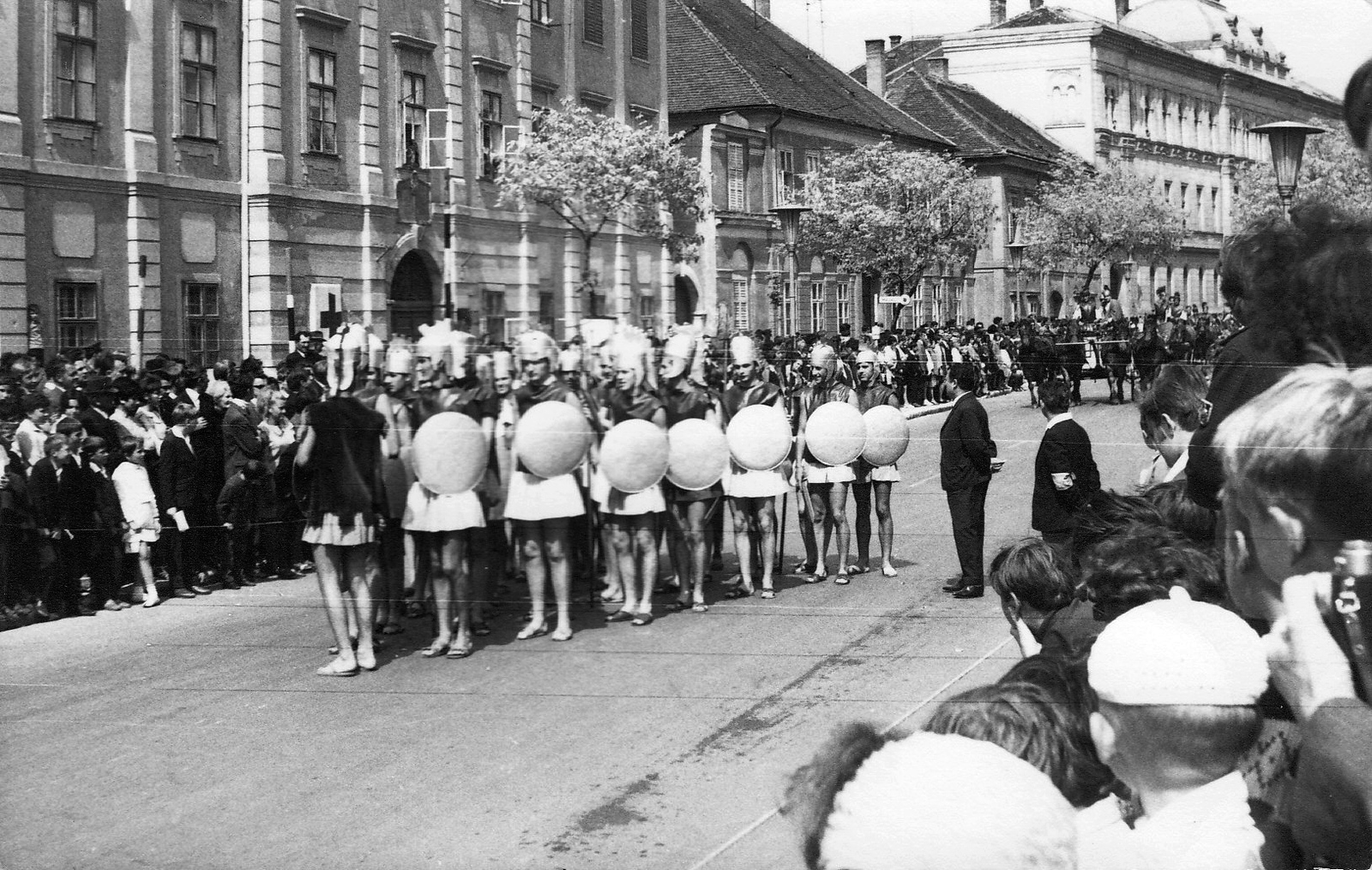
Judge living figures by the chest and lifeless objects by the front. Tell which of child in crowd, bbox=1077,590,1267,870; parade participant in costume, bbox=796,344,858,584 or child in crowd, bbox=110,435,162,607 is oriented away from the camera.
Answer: child in crowd, bbox=1077,590,1267,870

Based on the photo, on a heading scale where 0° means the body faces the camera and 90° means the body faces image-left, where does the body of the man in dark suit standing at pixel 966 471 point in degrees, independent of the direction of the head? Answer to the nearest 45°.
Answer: approximately 90°

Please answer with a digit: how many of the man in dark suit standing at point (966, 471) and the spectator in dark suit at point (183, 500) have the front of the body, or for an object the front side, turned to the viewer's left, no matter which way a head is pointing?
1

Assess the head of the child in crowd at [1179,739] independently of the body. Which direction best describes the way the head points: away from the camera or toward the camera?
away from the camera

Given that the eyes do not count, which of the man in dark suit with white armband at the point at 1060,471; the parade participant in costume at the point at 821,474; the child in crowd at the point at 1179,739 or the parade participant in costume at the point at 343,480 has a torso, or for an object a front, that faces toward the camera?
the parade participant in costume at the point at 821,474
